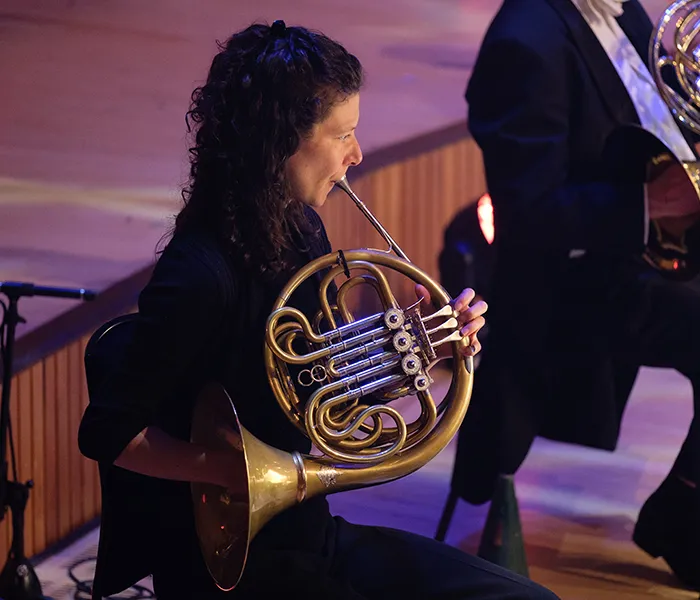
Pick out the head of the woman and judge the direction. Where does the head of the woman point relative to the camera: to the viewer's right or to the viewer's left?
to the viewer's right

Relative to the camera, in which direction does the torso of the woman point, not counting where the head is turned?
to the viewer's right

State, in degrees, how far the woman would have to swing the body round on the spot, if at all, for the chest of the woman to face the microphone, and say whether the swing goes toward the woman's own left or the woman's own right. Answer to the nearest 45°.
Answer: approximately 135° to the woman's own left

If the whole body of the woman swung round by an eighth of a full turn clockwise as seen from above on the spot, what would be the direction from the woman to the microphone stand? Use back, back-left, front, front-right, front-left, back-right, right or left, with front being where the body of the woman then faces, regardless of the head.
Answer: back
